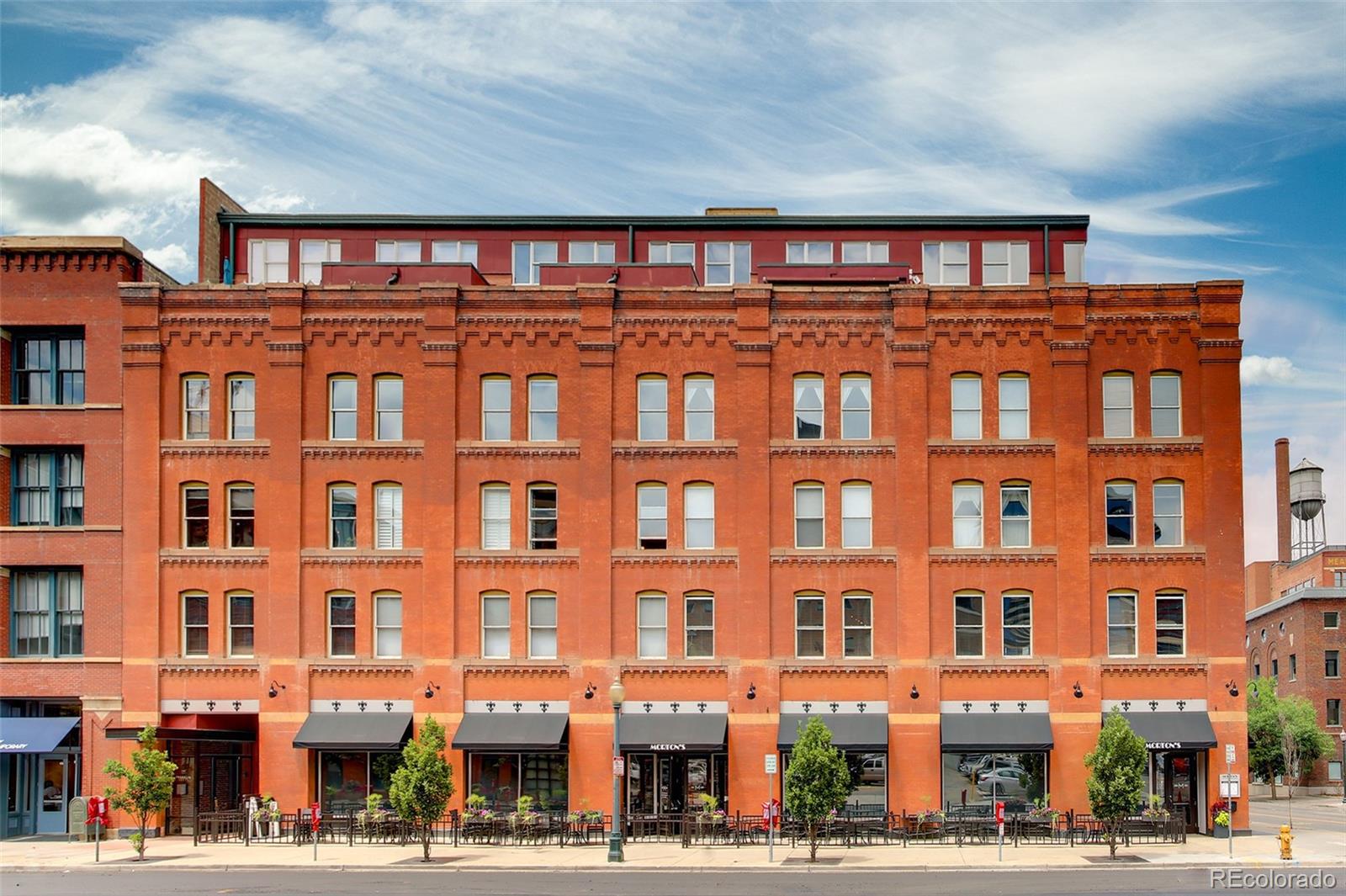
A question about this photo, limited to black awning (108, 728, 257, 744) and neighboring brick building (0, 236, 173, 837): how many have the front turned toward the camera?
2

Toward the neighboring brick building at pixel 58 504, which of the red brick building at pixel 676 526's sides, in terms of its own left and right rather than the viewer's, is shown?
right

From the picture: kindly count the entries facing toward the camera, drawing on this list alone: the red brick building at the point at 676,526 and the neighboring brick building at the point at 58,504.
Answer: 2

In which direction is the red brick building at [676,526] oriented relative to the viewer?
toward the camera

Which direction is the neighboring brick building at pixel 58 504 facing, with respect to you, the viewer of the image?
facing the viewer
